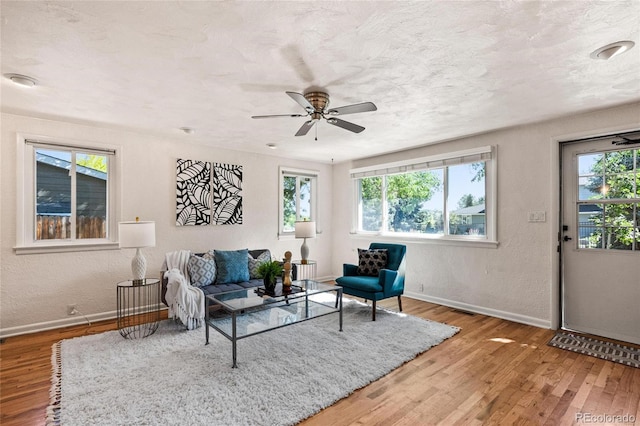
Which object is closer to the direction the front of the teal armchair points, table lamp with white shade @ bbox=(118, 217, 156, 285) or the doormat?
the table lamp with white shade

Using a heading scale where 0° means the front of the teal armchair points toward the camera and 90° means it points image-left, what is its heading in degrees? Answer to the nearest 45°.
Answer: approximately 45°

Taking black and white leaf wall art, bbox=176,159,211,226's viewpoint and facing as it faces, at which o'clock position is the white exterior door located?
The white exterior door is roughly at 10 o'clock from the black and white leaf wall art.

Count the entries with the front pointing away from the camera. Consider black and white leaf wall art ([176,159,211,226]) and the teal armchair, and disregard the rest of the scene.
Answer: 0

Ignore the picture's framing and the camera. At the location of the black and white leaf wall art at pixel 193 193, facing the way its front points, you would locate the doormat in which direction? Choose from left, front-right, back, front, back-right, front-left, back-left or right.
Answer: front-left

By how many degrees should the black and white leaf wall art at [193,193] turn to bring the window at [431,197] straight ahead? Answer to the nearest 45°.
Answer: approximately 90° to its left

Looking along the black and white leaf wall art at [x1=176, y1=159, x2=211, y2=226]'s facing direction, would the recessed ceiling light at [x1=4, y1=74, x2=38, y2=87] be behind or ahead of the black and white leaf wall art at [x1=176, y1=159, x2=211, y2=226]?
ahead

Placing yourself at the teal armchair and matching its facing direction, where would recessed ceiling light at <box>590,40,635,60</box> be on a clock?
The recessed ceiling light is roughly at 9 o'clock from the teal armchair.

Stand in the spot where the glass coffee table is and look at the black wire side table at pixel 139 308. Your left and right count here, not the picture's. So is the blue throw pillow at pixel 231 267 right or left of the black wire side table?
right

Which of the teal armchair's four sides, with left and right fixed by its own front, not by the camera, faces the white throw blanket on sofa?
front

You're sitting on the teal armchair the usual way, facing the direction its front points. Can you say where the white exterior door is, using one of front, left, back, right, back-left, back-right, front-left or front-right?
back-left

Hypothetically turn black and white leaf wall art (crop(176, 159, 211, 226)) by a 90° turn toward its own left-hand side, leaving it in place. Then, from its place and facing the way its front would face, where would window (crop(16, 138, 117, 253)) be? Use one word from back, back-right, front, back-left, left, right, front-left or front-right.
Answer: back

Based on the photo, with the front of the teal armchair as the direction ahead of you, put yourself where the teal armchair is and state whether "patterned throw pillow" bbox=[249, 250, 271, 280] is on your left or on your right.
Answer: on your right
